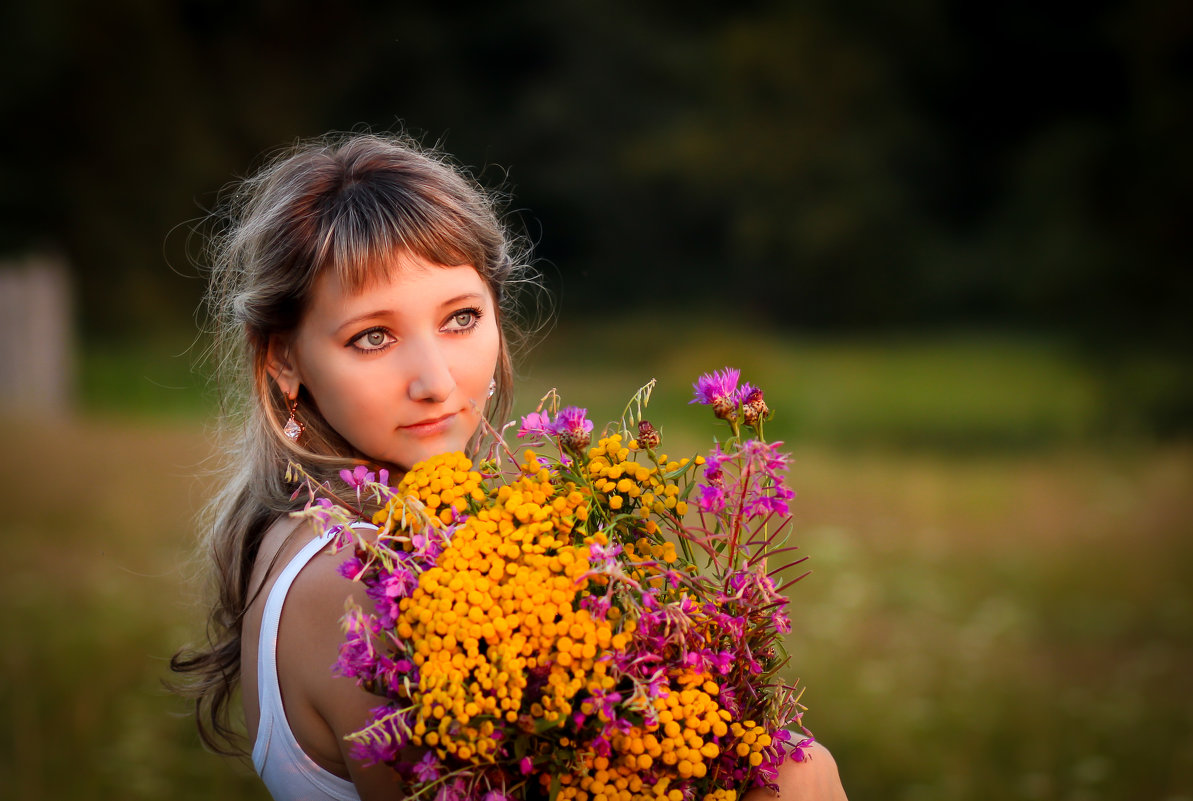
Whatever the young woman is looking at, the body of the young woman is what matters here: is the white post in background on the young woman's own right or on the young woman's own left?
on the young woman's own left

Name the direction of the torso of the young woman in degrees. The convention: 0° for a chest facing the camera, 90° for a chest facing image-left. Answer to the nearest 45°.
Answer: approximately 270°

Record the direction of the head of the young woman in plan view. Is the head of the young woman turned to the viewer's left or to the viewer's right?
to the viewer's right
